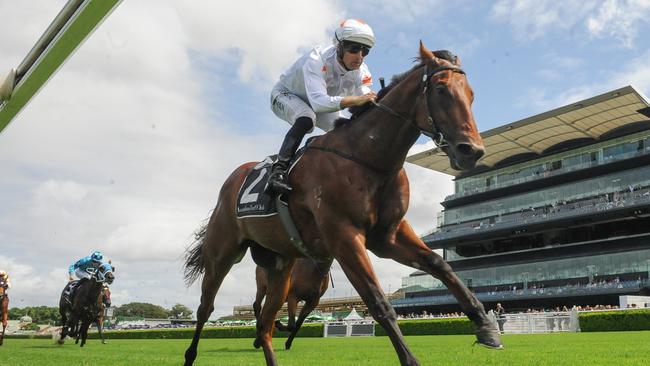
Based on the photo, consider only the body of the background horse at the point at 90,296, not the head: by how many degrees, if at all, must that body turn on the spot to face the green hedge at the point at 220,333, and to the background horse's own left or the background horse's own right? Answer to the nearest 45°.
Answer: approximately 135° to the background horse's own left

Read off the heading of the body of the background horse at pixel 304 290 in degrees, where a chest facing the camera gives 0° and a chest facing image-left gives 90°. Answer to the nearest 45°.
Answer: approximately 315°

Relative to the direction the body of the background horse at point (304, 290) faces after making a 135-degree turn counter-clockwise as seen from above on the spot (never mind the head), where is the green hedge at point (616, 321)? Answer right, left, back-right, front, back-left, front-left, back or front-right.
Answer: front-right

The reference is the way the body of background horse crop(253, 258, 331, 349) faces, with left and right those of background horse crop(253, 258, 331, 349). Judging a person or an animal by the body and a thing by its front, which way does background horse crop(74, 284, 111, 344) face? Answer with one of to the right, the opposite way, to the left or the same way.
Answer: the same way

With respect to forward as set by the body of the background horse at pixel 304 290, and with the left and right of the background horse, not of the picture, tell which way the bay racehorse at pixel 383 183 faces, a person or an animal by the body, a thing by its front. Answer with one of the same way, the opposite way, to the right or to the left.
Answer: the same way

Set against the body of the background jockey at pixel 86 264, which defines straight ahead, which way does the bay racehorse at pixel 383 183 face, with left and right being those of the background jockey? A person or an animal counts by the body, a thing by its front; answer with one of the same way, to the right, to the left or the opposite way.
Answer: the same way

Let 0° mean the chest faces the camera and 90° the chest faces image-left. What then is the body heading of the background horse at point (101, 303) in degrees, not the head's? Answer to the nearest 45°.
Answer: approximately 315°

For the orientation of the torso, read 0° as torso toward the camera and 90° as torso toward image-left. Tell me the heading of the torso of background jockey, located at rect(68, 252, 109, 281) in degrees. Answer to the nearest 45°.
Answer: approximately 315°

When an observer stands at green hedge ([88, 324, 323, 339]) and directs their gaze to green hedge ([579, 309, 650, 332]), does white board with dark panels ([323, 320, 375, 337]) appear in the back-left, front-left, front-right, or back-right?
front-right

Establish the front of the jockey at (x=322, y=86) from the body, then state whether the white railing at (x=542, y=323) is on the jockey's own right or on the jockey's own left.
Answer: on the jockey's own left

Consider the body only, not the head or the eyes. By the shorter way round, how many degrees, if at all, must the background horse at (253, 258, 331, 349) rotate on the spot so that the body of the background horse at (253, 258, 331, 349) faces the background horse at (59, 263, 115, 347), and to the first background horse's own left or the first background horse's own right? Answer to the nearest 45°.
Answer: approximately 180°

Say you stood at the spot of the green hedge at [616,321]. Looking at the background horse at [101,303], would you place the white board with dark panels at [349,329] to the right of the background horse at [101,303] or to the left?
right

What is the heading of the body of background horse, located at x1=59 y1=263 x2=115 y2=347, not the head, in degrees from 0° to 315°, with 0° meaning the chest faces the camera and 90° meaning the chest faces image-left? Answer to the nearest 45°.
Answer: approximately 315°

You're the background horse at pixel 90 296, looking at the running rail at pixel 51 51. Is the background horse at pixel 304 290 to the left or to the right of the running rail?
left

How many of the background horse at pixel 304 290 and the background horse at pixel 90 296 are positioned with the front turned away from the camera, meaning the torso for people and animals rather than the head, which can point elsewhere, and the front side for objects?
0

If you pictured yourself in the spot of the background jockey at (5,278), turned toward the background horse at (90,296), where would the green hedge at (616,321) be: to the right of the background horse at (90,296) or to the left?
left

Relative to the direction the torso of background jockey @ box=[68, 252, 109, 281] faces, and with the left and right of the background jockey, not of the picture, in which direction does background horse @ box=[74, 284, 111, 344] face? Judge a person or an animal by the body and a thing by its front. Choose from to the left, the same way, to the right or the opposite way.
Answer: the same way
